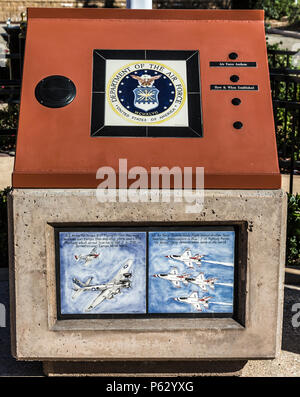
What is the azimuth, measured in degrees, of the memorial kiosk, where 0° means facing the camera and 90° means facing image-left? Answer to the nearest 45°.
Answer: approximately 0°

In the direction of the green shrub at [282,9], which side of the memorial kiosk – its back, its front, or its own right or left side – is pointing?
back

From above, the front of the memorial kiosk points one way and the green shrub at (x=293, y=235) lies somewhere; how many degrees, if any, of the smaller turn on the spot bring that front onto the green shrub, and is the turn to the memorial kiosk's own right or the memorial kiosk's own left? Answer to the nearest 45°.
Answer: approximately 135° to the memorial kiosk's own left

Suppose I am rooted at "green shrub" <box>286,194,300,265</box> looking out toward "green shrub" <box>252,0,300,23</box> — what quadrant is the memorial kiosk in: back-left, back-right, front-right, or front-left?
back-left
